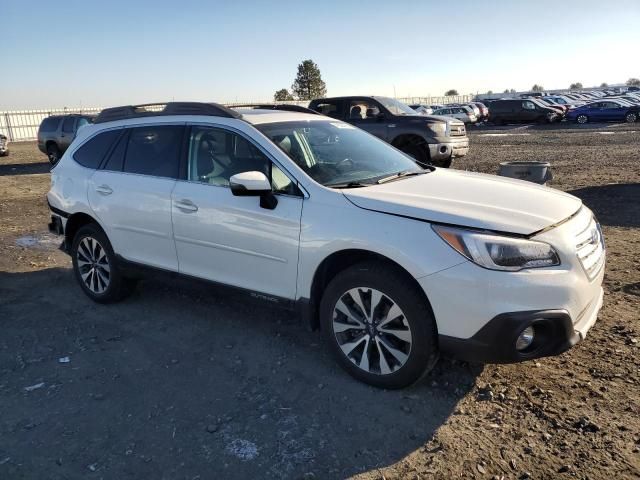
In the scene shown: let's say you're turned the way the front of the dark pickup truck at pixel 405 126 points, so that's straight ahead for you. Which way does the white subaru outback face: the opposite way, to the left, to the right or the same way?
the same way

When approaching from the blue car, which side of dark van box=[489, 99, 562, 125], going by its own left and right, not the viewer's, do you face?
front

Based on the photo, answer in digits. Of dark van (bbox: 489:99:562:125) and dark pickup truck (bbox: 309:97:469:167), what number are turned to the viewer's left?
0

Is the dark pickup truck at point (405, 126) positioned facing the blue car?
no

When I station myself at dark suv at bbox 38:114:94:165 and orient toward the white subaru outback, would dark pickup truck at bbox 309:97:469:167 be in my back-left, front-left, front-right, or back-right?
front-left

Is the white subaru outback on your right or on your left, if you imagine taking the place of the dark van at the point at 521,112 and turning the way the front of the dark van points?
on your right

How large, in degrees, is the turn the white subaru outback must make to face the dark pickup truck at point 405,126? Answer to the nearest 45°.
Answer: approximately 135° to its left

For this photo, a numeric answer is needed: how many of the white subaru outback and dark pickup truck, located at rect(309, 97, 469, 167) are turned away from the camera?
0

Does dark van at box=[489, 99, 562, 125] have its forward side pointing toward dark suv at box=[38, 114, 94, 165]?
no

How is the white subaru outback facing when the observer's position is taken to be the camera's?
facing the viewer and to the right of the viewer

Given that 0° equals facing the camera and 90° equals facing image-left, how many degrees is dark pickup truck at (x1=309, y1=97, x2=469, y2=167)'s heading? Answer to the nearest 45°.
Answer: approximately 315°

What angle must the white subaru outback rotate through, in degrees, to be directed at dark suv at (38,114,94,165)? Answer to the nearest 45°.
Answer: approximately 180°

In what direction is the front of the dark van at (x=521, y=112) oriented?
to the viewer's right

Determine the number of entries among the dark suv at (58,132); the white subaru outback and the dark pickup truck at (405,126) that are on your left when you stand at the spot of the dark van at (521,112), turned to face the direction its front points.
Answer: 0

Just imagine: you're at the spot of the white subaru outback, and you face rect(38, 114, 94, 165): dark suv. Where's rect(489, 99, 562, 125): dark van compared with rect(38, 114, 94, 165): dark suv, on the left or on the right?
right

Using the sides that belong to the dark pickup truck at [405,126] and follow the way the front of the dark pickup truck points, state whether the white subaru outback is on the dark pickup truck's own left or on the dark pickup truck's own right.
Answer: on the dark pickup truck's own right

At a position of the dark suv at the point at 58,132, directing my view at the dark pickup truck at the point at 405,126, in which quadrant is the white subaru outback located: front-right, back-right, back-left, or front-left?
front-right

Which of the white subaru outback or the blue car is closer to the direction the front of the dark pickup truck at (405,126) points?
the white subaru outback

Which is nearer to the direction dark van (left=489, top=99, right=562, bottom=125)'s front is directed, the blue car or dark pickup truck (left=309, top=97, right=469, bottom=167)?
the blue car
